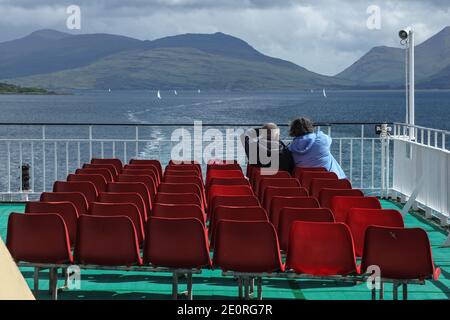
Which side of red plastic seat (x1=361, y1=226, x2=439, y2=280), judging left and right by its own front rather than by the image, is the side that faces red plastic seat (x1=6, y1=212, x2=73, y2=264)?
left

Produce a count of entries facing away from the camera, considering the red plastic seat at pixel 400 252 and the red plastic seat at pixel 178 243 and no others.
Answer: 2

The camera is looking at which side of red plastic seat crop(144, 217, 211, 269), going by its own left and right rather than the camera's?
back

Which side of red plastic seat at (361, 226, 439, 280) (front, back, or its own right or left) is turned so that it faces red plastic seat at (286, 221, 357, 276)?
left

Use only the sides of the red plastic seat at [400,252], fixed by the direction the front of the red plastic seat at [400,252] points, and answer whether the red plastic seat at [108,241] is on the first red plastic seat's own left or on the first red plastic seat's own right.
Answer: on the first red plastic seat's own left

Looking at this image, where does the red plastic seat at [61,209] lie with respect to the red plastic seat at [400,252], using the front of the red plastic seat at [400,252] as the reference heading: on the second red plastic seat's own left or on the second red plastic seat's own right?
on the second red plastic seat's own left

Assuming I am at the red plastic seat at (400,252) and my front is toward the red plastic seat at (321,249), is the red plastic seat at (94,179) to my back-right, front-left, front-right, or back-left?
front-right

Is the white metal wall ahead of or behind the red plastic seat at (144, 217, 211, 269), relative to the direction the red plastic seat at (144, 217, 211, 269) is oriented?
ahead

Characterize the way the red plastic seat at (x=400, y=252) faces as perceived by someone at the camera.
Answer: facing away from the viewer
